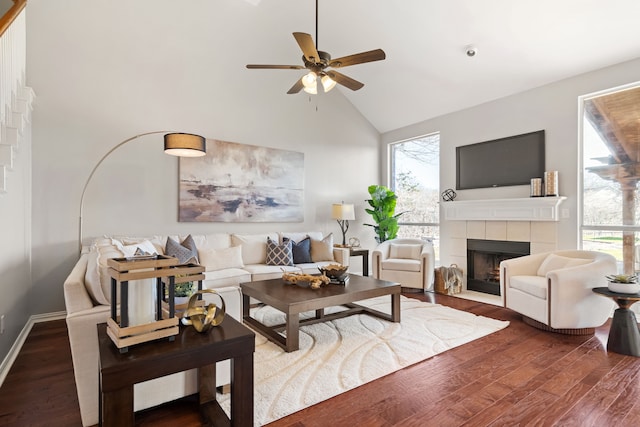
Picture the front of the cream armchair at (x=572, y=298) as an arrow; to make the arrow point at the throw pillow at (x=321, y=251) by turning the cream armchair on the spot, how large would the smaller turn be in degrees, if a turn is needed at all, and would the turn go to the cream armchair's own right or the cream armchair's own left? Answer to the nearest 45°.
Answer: approximately 45° to the cream armchair's own right

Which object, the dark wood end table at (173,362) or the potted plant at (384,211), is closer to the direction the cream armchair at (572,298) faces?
the dark wood end table

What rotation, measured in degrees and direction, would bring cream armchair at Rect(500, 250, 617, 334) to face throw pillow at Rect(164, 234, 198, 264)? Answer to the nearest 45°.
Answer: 0° — it already faces it

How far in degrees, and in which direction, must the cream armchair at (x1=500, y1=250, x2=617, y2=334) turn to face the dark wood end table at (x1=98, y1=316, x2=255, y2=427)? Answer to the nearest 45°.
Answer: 0° — it already faces it

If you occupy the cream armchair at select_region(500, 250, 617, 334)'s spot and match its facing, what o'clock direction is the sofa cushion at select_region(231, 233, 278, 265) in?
The sofa cushion is roughly at 1 o'clock from the cream armchair.

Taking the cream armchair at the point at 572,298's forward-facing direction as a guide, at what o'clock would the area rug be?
The area rug is roughly at 12 o'clock from the cream armchair.

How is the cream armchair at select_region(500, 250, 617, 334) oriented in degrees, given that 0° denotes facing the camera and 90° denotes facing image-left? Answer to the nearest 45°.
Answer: approximately 45°
